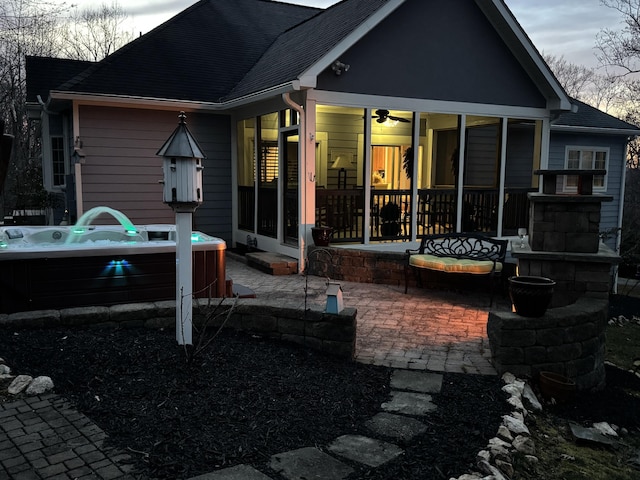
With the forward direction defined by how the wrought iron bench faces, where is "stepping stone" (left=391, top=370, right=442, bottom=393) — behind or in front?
in front

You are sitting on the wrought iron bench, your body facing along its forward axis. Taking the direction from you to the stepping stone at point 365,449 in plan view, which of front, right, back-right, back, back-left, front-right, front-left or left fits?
front-left

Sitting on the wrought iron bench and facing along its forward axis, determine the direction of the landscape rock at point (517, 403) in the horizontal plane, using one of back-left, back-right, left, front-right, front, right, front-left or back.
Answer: front-left

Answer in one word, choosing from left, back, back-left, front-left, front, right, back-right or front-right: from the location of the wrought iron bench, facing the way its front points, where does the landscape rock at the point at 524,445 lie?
front-left

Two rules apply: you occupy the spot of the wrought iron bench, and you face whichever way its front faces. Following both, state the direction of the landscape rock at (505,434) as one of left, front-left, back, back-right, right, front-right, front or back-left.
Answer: front-left

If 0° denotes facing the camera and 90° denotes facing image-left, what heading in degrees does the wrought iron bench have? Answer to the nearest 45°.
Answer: approximately 45°

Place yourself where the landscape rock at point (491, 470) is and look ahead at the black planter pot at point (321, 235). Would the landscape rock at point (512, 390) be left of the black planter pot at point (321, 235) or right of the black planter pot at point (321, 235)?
right

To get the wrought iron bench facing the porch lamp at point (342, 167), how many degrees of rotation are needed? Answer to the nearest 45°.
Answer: approximately 90° to its right

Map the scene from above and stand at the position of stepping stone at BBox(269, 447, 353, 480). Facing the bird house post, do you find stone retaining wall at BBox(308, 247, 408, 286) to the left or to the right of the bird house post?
right

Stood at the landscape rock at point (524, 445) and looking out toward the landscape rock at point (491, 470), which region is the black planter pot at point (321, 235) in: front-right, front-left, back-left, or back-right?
back-right

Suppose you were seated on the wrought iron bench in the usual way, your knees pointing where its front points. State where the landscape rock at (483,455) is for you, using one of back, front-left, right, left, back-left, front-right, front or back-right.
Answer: front-left
